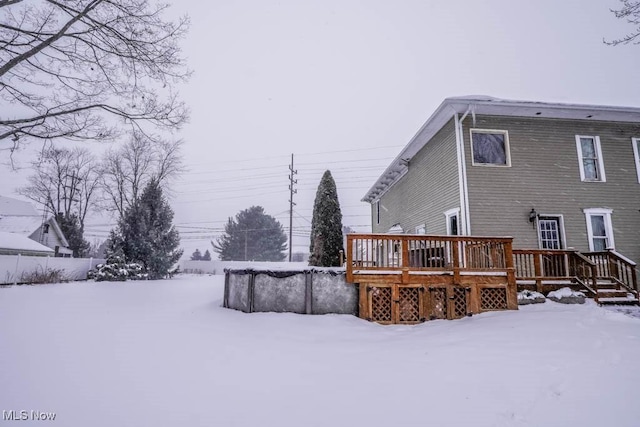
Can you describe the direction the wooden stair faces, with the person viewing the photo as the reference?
facing the viewer

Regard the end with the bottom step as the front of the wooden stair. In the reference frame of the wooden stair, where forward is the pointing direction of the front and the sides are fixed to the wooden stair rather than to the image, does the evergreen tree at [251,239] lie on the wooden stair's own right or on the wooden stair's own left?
on the wooden stair's own right
